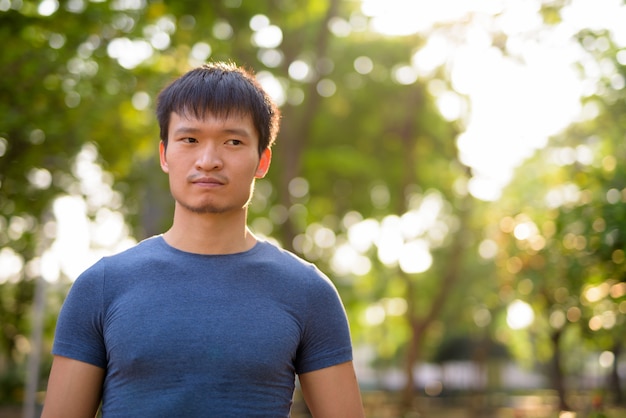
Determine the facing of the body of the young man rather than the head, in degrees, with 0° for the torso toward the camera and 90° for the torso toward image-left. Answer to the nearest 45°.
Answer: approximately 0°
